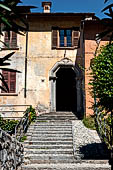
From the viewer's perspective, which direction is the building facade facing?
toward the camera

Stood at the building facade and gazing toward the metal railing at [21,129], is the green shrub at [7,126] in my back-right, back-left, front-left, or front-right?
front-right

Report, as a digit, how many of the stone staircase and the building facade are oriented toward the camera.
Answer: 2

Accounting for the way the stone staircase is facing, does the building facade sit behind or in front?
behind

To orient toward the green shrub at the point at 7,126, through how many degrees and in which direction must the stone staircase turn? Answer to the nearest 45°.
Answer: approximately 135° to its right

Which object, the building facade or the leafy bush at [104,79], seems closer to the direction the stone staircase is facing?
the leafy bush

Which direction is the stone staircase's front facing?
toward the camera

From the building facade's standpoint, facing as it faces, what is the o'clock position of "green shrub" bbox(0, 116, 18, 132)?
The green shrub is roughly at 1 o'clock from the building facade.

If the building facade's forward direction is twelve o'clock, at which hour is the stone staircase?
The stone staircase is roughly at 12 o'clock from the building facade.
